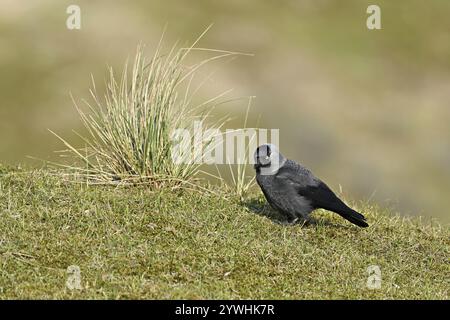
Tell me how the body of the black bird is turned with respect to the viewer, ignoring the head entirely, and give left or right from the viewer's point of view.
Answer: facing to the left of the viewer
